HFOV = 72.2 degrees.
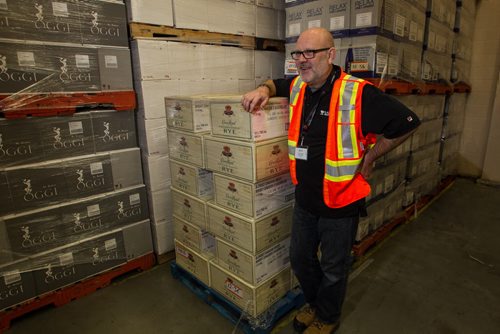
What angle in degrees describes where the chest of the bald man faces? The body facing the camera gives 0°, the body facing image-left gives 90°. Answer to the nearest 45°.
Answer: approximately 45°

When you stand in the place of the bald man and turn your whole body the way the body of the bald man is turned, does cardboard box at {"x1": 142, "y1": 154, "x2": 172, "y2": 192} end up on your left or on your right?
on your right

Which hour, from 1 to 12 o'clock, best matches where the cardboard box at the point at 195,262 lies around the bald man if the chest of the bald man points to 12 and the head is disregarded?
The cardboard box is roughly at 2 o'clock from the bald man.

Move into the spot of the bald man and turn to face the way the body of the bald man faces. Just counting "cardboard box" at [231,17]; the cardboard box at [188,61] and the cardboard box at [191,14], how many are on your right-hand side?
3

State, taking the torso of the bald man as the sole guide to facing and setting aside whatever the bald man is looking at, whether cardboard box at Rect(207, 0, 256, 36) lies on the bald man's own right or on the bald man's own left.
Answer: on the bald man's own right

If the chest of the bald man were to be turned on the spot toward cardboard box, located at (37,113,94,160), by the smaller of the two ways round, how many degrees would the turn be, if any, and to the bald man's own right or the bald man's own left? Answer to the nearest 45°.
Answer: approximately 45° to the bald man's own right

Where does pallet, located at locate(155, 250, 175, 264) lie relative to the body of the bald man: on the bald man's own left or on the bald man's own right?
on the bald man's own right

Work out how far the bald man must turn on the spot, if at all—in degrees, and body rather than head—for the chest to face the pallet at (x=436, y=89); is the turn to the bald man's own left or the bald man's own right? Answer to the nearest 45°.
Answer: approximately 180°

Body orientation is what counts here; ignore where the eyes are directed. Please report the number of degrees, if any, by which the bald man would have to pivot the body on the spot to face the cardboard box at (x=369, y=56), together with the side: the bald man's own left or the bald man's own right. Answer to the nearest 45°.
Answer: approximately 135° to the bald man's own right

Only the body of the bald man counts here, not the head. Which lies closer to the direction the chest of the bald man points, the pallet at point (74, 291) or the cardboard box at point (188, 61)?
the pallet

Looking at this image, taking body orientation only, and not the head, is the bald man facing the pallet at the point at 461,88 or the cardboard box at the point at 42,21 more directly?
the cardboard box

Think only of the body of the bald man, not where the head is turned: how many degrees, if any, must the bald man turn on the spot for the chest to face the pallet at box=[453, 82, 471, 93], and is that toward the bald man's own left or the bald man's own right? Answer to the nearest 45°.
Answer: approximately 180°
